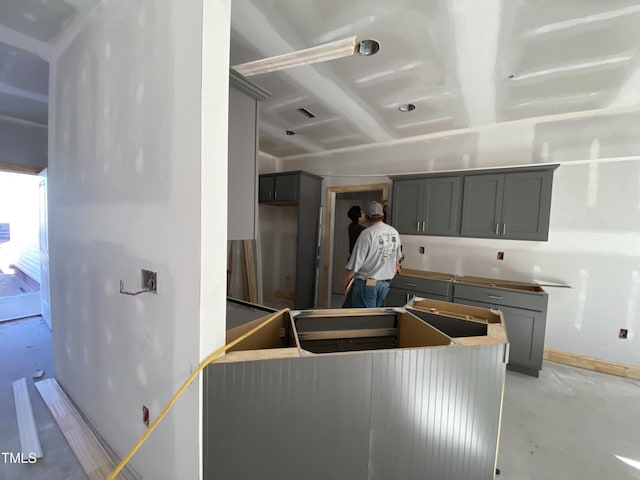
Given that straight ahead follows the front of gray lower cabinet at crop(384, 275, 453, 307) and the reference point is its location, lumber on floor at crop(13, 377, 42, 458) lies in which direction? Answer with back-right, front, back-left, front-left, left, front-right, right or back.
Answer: front-right

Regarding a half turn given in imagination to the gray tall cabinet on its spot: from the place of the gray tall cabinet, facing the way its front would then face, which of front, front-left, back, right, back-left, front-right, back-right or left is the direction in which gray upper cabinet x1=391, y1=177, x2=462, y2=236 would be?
right

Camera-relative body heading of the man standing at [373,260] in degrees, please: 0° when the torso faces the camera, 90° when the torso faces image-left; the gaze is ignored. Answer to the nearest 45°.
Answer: approximately 135°

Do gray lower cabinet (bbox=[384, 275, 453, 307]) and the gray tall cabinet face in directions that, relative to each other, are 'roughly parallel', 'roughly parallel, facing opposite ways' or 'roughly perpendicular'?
roughly parallel

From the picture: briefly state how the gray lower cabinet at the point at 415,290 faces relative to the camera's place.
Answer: facing the viewer

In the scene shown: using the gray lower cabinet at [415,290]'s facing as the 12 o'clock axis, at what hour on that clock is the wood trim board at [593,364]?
The wood trim board is roughly at 9 o'clock from the gray lower cabinet.

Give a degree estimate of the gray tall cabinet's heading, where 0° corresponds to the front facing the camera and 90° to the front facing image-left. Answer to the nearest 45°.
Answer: approximately 45°

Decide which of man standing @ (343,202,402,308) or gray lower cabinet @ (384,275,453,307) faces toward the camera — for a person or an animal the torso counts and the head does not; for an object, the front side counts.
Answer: the gray lower cabinet

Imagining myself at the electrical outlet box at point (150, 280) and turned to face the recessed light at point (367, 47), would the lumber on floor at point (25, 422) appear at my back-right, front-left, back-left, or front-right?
back-left

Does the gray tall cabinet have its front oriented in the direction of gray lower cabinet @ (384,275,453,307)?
no

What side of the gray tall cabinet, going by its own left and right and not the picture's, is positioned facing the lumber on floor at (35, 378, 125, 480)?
front

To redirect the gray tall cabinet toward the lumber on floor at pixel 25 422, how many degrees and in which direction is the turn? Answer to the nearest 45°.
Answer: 0° — it already faces it

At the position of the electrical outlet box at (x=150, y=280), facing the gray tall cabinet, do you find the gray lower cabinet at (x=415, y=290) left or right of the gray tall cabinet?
right

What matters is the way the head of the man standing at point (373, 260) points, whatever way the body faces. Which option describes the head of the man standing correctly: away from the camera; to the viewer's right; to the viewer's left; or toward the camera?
away from the camera

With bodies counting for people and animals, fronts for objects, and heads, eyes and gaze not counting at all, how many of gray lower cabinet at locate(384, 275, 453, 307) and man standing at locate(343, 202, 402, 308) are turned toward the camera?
1

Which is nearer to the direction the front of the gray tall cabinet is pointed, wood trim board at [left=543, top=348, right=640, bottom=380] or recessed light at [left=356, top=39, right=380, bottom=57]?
the recessed light
